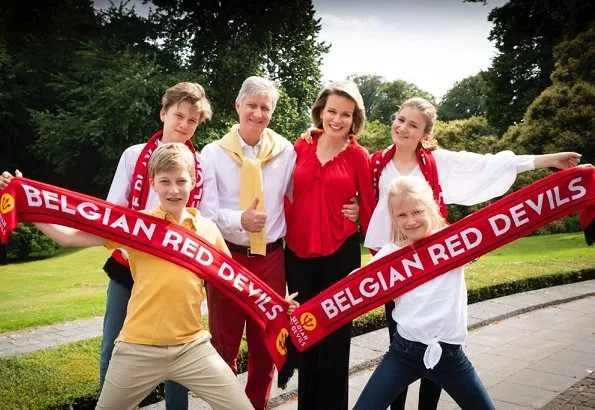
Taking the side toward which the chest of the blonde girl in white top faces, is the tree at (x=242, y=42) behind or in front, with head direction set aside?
behind

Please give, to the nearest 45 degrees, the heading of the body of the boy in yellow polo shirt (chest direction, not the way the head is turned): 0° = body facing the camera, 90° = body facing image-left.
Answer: approximately 0°

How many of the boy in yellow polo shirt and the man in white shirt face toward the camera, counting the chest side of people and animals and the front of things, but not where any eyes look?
2

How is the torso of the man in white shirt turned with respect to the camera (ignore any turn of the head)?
toward the camera

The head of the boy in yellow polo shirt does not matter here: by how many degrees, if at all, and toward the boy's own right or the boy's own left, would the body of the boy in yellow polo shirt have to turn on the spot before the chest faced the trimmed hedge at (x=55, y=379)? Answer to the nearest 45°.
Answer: approximately 135° to the boy's own right

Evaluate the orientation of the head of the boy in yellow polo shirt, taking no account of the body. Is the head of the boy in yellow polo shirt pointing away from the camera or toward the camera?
toward the camera

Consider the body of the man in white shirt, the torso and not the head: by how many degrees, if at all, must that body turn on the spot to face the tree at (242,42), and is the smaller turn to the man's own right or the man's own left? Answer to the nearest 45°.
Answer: approximately 180°

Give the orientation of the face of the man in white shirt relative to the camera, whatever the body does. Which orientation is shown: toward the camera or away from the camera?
toward the camera

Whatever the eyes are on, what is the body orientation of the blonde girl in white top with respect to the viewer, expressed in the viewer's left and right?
facing the viewer

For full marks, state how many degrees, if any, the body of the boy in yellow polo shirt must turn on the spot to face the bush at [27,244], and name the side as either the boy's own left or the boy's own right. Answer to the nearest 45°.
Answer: approximately 180°

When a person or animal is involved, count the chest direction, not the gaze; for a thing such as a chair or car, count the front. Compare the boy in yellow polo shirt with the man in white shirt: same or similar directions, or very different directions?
same or similar directions

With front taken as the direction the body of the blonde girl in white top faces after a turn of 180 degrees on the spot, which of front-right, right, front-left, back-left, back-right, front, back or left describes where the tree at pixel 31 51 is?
front-left

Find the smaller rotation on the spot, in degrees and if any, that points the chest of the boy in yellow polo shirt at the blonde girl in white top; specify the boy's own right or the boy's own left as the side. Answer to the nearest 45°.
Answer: approximately 90° to the boy's own left

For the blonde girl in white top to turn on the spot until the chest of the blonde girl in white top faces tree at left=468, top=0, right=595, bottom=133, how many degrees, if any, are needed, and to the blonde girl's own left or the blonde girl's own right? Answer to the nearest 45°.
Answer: approximately 180°

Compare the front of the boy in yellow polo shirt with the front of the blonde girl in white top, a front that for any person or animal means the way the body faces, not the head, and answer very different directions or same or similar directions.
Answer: same or similar directions
